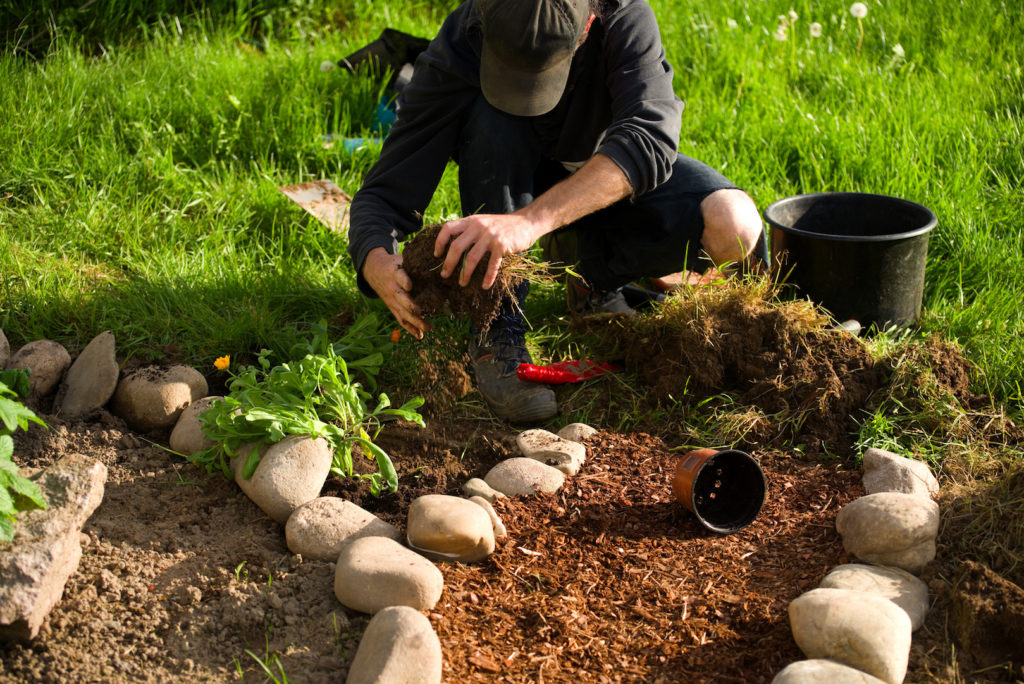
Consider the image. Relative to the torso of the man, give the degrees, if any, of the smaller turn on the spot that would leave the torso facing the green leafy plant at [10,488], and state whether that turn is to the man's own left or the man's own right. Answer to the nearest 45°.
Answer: approximately 45° to the man's own right

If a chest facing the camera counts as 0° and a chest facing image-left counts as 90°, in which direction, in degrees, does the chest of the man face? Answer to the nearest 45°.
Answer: approximately 0°

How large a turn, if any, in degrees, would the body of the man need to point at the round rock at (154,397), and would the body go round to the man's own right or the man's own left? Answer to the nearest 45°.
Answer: approximately 45° to the man's own right

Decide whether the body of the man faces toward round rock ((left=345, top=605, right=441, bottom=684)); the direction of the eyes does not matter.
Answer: yes

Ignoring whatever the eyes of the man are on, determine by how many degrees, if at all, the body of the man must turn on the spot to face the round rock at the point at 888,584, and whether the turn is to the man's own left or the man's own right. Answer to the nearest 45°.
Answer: approximately 45° to the man's own left

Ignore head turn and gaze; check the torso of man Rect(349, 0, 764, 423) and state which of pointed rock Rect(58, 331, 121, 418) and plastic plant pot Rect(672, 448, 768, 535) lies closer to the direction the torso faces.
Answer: the plastic plant pot

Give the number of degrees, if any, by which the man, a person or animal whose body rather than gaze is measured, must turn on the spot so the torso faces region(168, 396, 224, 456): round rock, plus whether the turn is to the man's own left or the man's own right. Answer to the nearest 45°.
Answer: approximately 45° to the man's own right

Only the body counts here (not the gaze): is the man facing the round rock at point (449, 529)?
yes

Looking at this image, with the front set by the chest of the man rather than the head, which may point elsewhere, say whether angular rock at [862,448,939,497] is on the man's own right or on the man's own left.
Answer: on the man's own left

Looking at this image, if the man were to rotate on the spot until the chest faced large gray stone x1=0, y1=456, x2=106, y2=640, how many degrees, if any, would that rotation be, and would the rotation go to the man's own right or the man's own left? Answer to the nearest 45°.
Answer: approximately 45° to the man's own right
